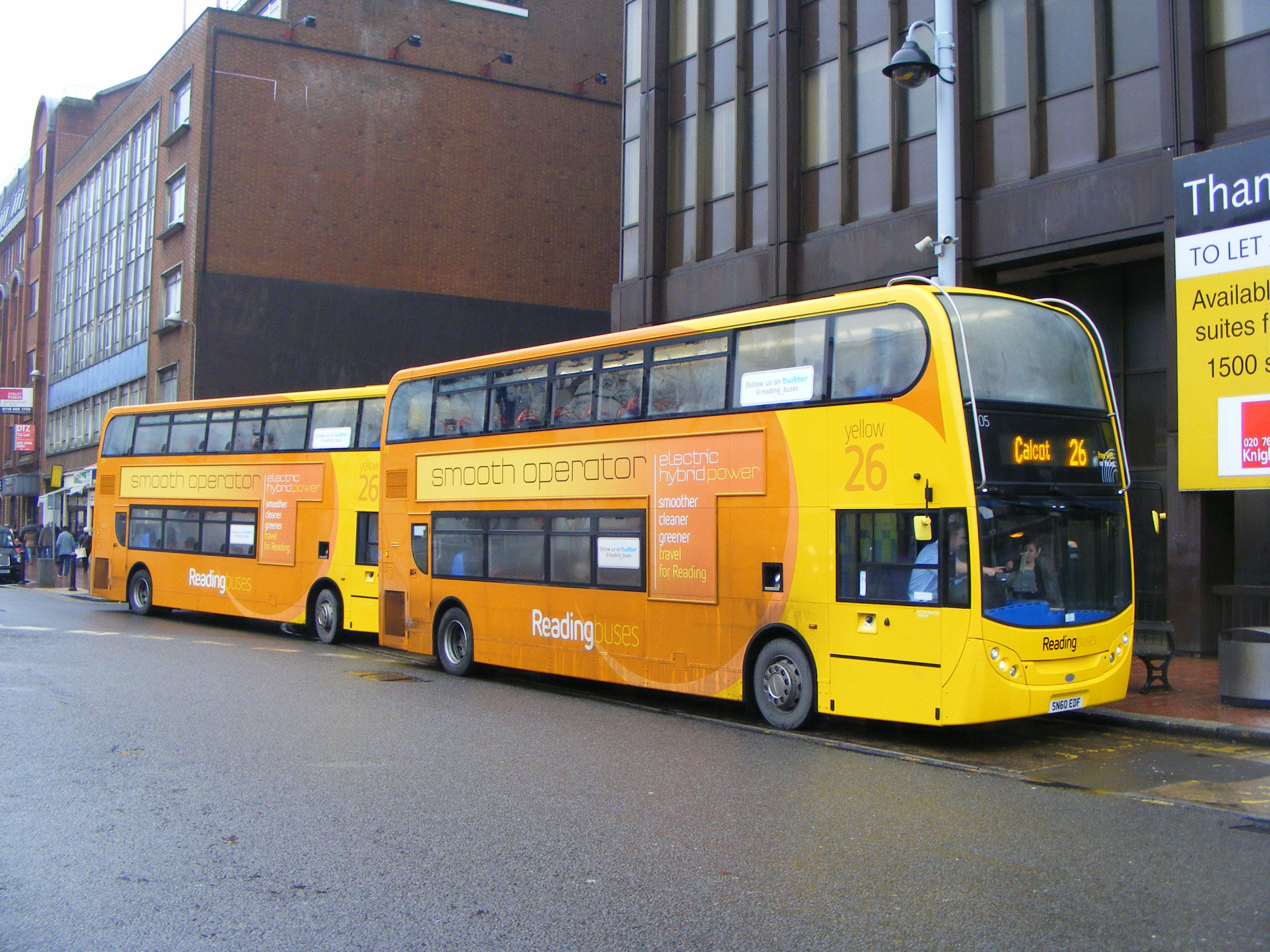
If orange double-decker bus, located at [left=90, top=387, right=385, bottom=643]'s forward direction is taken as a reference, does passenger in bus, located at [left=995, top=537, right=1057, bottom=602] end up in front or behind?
in front

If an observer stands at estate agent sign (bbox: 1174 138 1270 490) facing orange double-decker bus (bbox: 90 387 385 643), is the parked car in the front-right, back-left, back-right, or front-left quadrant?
front-right

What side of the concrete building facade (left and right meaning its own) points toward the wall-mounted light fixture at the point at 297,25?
right

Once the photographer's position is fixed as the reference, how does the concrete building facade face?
facing the viewer and to the left of the viewer

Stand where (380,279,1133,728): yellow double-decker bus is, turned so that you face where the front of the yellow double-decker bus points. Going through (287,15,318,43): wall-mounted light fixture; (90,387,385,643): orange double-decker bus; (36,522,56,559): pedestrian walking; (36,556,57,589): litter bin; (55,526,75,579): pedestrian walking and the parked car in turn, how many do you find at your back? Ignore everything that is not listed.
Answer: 6

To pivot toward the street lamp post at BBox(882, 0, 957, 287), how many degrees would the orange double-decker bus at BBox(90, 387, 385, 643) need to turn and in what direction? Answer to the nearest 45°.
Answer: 0° — it already faces it

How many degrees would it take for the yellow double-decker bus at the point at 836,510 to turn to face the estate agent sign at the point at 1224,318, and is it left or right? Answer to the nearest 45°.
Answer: approximately 90° to its left

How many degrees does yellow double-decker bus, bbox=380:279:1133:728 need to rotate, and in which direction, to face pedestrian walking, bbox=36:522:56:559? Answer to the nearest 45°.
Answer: approximately 180°

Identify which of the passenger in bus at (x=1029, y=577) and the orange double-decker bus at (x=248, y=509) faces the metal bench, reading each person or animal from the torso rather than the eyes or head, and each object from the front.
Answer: the orange double-decker bus

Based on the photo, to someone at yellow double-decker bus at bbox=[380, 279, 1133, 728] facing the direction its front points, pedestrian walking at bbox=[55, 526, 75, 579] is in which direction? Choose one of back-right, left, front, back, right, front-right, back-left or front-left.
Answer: back

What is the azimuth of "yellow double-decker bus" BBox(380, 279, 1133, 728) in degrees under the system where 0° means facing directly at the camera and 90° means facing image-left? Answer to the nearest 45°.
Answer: approximately 315°

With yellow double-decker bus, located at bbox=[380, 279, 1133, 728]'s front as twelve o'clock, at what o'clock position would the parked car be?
The parked car is roughly at 6 o'clock from the yellow double-decker bus.

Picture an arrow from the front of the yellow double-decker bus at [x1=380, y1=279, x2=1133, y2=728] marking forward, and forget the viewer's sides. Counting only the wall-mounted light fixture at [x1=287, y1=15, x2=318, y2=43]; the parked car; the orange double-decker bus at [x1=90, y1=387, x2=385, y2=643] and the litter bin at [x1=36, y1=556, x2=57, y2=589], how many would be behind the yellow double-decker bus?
4

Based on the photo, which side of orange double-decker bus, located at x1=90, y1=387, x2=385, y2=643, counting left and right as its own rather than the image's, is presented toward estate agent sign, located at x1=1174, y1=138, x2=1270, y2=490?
front

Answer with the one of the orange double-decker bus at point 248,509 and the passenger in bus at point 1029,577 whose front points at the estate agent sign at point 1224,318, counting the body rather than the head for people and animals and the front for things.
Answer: the orange double-decker bus
